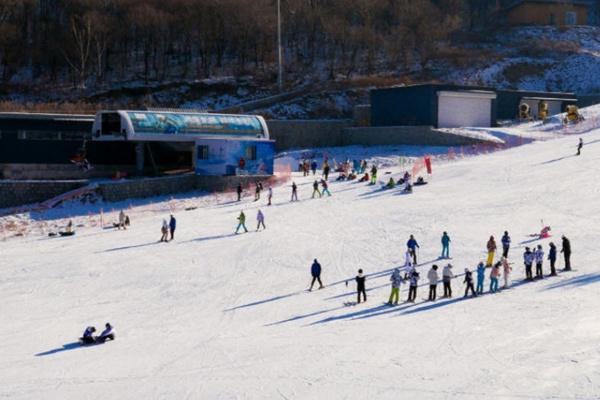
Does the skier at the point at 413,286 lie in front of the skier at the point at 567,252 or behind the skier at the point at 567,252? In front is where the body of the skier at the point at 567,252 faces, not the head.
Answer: in front

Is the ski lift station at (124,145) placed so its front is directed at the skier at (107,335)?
yes

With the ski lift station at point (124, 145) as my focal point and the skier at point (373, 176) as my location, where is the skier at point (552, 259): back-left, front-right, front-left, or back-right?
back-left

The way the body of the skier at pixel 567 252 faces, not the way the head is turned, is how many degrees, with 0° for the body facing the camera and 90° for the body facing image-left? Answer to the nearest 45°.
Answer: approximately 90°

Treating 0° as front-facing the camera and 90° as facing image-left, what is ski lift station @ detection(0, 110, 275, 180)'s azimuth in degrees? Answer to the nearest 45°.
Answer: approximately 0°

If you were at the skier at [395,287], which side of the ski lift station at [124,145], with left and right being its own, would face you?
front

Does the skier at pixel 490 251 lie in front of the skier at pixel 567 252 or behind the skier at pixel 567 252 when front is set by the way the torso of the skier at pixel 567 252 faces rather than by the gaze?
in front

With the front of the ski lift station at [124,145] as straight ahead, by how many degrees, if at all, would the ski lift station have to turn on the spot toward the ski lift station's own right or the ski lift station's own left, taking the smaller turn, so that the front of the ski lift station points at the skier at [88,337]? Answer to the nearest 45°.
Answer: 0° — it already faces them

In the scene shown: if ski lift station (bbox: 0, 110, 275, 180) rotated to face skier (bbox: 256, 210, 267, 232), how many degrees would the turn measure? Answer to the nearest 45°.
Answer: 0° — it already faces them

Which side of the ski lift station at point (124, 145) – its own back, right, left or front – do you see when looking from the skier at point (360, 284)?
front

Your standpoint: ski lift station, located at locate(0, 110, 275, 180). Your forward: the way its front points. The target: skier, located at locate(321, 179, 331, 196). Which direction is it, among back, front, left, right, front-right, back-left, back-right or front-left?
front-left
